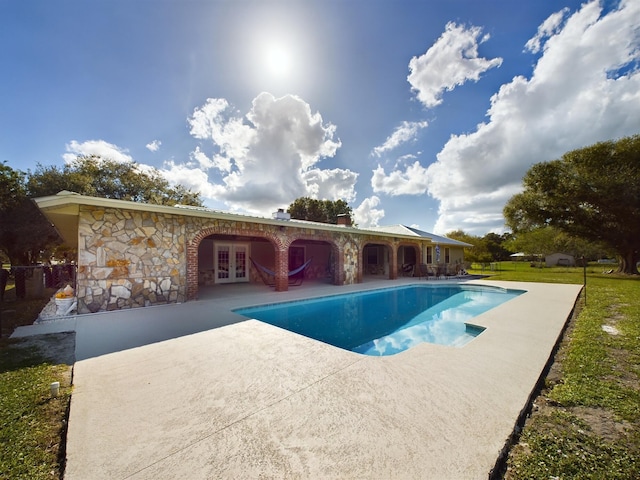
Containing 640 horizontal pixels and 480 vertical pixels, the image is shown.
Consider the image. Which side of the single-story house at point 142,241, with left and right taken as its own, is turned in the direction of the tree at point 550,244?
left

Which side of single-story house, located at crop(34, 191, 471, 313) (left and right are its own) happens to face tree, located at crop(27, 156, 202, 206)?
back

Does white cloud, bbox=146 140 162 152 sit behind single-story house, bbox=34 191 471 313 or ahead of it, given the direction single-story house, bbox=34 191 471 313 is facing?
behind

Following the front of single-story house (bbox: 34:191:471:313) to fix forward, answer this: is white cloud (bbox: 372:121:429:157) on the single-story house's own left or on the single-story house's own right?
on the single-story house's own left

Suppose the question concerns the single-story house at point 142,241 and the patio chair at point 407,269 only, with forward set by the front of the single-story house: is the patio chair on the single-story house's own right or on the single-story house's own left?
on the single-story house's own left

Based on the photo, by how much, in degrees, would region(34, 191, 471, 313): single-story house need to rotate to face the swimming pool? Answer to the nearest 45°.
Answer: approximately 45° to its left

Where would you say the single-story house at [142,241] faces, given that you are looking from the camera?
facing the viewer and to the right of the viewer

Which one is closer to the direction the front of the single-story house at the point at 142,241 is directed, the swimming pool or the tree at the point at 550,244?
the swimming pool

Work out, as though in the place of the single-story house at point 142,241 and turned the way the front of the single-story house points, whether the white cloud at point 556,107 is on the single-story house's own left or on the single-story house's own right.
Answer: on the single-story house's own left
